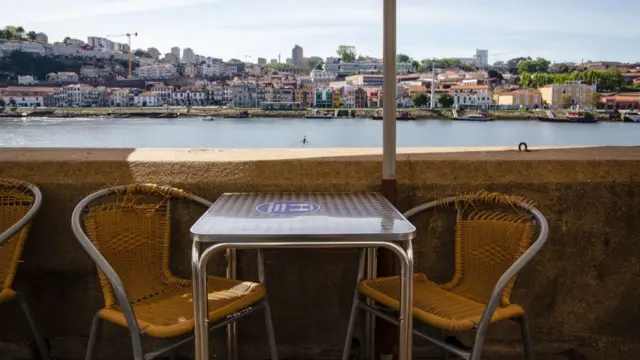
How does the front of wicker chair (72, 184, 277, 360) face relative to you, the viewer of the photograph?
facing the viewer and to the right of the viewer

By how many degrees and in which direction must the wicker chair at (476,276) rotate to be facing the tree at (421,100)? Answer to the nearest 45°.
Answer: approximately 135° to its right

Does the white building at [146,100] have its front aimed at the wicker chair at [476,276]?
yes

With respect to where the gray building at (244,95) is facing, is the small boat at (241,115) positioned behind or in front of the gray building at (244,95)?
in front

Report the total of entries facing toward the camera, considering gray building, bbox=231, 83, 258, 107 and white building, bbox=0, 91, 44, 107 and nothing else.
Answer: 2

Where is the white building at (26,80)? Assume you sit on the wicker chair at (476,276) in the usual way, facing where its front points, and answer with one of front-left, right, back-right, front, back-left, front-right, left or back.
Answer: right

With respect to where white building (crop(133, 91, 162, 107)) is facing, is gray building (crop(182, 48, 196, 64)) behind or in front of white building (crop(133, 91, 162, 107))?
behind

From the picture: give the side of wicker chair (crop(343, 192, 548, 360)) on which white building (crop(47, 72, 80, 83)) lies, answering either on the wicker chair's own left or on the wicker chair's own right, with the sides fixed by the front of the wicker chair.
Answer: on the wicker chair's own right

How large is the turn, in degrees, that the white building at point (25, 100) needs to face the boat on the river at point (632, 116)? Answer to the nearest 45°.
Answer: approximately 90° to its left

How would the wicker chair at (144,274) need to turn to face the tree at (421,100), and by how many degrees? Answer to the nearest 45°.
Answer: approximately 135° to its left

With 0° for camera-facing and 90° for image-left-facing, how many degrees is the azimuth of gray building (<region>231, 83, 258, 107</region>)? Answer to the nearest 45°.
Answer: approximately 0°
